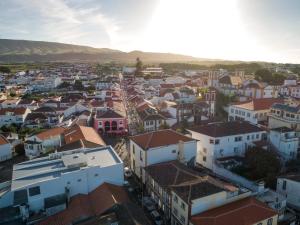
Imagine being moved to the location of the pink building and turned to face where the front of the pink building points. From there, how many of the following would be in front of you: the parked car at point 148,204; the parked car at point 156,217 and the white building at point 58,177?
3

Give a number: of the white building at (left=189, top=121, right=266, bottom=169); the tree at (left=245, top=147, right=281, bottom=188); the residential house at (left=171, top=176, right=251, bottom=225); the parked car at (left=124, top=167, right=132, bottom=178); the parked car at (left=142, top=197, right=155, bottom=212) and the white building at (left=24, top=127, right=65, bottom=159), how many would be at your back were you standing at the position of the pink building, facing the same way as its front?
0

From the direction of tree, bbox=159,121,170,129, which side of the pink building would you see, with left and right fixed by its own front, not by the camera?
left

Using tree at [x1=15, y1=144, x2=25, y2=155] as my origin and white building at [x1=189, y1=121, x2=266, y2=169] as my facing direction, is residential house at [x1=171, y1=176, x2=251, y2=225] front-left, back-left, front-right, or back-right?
front-right

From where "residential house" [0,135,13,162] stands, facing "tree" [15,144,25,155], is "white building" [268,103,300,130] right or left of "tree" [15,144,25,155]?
right

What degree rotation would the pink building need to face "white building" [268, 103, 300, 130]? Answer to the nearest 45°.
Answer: approximately 90° to its left

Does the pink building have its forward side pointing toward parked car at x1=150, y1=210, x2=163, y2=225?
yes

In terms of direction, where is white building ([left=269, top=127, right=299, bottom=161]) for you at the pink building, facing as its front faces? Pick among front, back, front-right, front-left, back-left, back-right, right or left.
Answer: front-left

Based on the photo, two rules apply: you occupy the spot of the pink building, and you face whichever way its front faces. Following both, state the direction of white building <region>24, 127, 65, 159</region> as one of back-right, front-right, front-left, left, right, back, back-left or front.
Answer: front-right

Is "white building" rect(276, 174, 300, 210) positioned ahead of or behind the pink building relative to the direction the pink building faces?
ahead

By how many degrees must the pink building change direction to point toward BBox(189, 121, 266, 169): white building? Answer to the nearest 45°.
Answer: approximately 45° to its left

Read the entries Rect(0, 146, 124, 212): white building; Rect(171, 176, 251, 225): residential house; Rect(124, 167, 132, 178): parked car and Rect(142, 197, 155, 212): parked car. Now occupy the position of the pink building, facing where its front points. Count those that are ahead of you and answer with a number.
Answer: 4

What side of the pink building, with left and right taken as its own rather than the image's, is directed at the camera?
front

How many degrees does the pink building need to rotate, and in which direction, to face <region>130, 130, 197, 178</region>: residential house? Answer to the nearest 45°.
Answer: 0° — it already faces it

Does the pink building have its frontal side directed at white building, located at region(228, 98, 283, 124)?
no

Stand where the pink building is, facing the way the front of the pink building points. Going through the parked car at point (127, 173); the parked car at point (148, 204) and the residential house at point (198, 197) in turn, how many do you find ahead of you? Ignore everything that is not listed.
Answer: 3

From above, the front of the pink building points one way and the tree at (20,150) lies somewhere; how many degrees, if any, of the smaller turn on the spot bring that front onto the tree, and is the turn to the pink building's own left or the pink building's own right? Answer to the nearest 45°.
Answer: approximately 90° to the pink building's own right

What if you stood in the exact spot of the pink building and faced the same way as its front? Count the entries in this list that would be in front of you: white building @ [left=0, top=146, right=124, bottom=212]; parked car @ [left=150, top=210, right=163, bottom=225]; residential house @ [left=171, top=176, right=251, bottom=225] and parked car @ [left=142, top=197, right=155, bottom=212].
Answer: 4

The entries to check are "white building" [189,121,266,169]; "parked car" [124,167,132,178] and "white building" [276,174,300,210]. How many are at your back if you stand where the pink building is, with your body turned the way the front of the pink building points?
0

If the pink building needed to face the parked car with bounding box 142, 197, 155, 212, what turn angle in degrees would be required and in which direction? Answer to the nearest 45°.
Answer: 0° — it already faces it

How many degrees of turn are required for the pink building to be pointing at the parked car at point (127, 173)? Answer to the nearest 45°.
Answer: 0° — it already faces it
